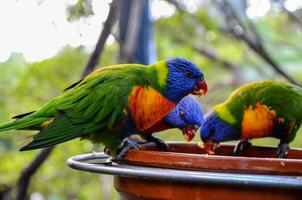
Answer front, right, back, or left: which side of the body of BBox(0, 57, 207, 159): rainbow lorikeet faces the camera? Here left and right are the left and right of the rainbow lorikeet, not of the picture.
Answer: right

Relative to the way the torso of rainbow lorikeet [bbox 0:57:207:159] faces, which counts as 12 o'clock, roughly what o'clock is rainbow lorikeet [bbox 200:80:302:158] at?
rainbow lorikeet [bbox 200:80:302:158] is roughly at 11 o'clock from rainbow lorikeet [bbox 0:57:207:159].

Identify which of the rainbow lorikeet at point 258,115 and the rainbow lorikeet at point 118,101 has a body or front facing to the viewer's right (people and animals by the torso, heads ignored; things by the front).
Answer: the rainbow lorikeet at point 118,101

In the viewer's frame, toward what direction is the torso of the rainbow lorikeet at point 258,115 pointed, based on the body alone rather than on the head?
to the viewer's left

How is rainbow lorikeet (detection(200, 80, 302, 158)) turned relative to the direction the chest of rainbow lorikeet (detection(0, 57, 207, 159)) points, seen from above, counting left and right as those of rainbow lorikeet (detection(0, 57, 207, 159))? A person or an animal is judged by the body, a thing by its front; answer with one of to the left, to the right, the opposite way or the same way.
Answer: the opposite way

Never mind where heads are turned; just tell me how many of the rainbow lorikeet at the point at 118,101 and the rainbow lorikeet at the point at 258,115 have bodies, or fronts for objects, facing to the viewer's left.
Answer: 1
